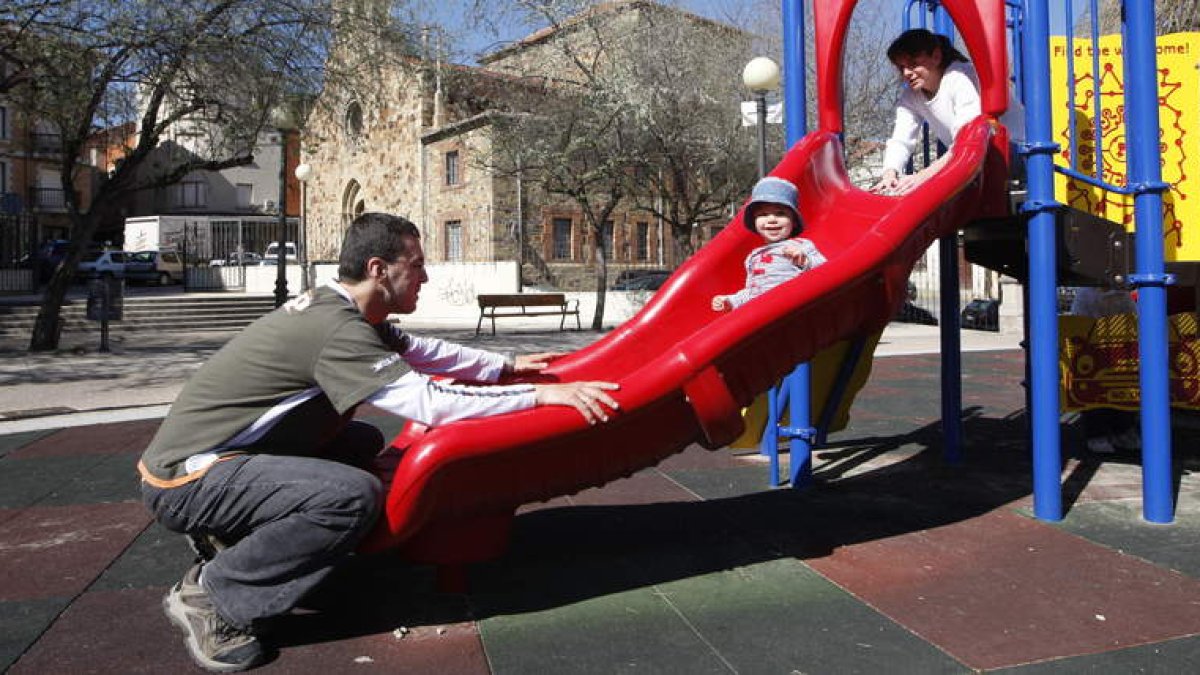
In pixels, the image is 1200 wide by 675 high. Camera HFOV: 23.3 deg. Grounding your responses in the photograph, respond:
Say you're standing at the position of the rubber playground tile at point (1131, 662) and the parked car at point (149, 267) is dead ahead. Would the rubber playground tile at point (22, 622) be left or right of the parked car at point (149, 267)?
left

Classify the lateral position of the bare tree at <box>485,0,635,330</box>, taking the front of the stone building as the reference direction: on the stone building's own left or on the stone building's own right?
on the stone building's own left

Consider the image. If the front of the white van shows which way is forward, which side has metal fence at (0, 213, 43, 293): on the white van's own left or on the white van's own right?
on the white van's own left
